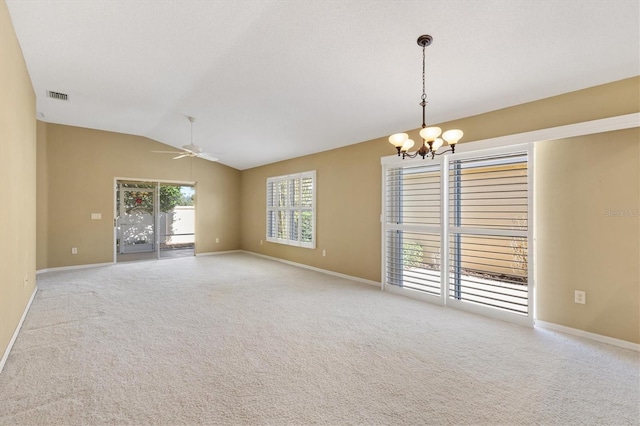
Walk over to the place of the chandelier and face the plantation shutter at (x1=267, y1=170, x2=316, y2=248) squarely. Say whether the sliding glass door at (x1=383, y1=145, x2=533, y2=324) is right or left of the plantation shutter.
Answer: right

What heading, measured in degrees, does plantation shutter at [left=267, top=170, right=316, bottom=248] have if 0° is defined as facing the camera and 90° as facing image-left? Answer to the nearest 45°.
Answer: approximately 45°

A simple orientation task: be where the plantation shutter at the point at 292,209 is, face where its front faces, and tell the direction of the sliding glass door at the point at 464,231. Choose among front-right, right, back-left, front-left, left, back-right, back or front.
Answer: left

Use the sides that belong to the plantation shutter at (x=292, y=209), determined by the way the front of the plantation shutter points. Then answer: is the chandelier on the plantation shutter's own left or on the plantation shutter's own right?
on the plantation shutter's own left
